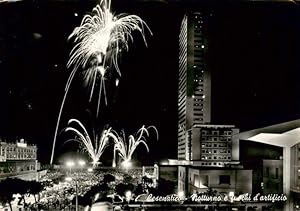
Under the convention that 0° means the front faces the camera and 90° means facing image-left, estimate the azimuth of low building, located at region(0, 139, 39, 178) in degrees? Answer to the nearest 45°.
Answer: approximately 315°

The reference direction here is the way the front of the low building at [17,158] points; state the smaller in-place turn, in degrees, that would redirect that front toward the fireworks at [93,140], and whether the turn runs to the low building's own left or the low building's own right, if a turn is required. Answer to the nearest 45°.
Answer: approximately 90° to the low building's own left

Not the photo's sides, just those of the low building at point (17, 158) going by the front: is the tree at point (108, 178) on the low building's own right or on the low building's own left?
on the low building's own left

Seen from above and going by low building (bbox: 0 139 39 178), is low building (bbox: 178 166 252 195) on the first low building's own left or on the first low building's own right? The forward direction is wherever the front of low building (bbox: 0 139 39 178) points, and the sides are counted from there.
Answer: on the first low building's own left

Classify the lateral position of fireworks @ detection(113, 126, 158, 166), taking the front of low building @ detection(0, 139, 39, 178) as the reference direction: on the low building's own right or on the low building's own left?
on the low building's own left

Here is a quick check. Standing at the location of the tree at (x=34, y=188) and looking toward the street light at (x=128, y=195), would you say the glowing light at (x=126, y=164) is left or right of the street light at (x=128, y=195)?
left
